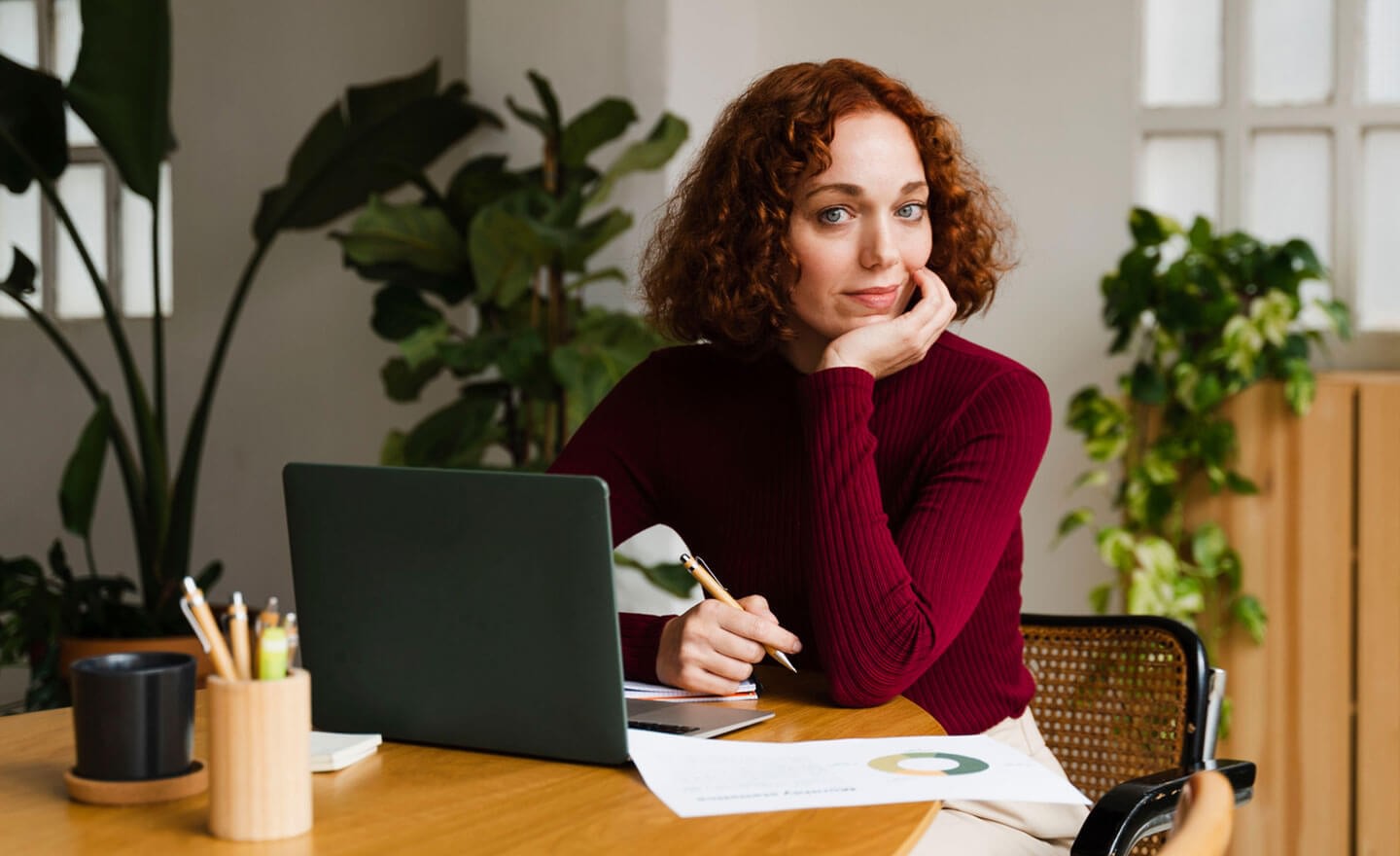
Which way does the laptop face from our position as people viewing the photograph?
facing away from the viewer and to the right of the viewer

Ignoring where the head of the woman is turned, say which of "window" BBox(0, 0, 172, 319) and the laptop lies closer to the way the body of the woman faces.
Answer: the laptop

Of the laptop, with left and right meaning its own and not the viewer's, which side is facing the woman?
front

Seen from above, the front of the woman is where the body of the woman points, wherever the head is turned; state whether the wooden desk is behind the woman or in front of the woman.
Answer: in front

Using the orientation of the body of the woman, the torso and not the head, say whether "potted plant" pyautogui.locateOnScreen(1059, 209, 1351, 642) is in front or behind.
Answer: behind

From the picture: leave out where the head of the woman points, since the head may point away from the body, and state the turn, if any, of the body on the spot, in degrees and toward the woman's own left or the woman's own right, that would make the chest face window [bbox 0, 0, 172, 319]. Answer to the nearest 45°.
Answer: approximately 90° to the woman's own right

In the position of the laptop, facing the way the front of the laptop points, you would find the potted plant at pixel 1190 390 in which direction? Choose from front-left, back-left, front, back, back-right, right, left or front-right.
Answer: front

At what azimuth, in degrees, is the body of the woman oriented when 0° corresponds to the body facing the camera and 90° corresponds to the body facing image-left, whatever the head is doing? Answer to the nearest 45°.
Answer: approximately 45°

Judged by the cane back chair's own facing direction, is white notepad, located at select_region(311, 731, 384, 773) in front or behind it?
in front

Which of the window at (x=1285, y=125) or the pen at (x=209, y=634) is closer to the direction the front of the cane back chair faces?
the pen

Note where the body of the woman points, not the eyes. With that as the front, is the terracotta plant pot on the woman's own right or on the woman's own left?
on the woman's own right

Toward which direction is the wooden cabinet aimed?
toward the camera

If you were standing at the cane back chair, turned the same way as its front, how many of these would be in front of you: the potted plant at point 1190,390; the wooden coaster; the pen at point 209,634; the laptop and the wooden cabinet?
3

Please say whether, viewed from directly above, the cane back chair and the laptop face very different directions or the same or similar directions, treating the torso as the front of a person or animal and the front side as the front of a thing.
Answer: very different directions

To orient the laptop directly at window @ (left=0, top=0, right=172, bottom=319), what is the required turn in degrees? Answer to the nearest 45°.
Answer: approximately 45° to its left

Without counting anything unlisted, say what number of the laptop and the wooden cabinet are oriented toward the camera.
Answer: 1
